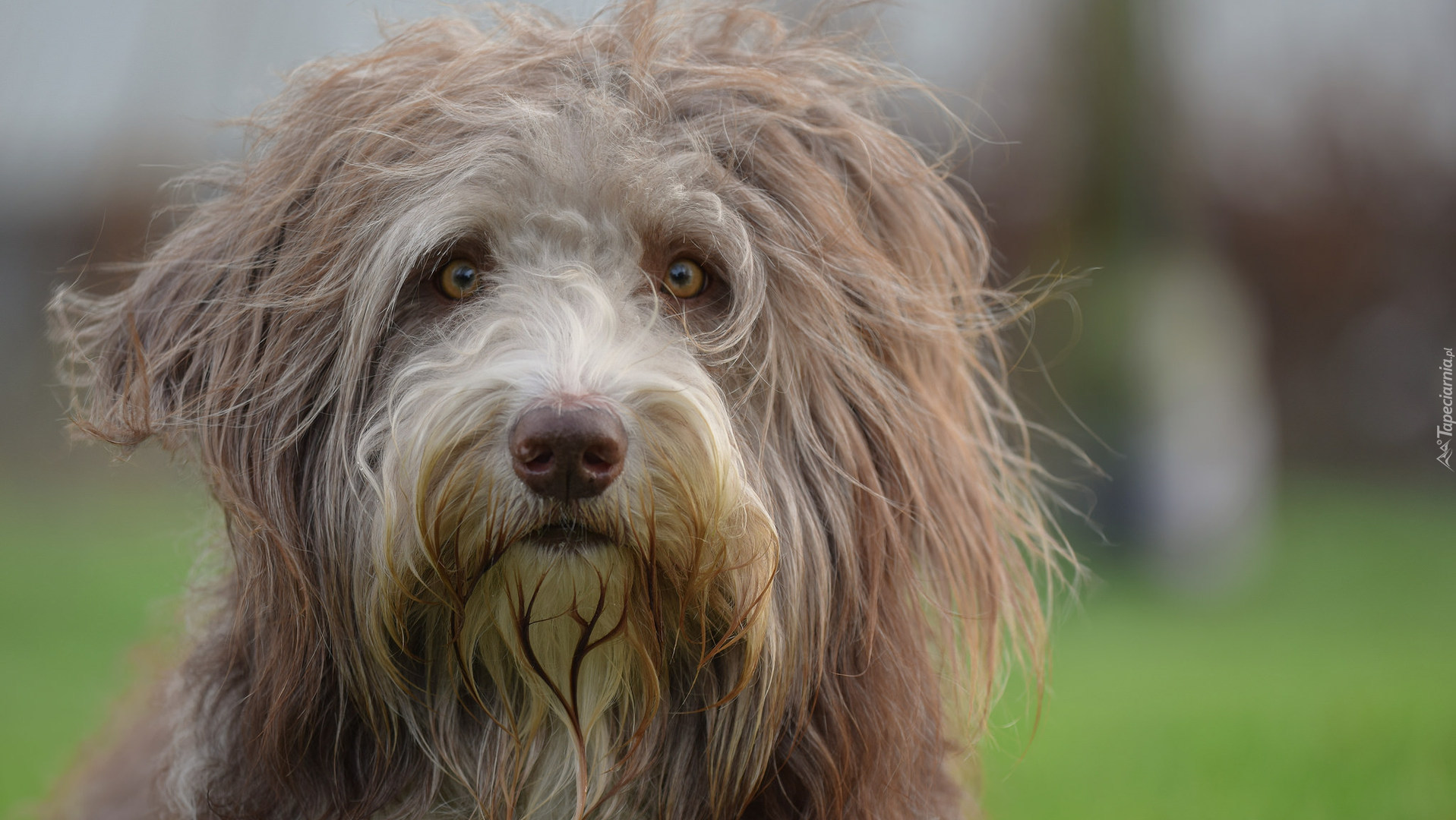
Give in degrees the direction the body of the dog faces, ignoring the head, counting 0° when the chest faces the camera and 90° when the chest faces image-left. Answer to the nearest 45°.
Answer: approximately 0°
